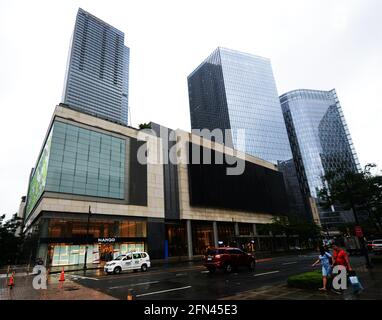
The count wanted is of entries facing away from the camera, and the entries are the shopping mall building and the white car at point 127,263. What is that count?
0

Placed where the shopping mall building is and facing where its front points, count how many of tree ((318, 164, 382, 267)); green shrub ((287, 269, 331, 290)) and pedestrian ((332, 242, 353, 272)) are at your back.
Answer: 0

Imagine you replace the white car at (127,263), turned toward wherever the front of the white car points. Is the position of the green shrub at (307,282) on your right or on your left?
on your left

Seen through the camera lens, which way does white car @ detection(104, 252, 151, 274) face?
facing the viewer and to the left of the viewer

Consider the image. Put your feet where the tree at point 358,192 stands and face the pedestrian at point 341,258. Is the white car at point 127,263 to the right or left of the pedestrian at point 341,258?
right

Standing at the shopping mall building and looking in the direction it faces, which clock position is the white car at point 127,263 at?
The white car is roughly at 1 o'clock from the shopping mall building.

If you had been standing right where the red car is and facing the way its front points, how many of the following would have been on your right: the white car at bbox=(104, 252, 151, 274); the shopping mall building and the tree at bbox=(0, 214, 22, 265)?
0

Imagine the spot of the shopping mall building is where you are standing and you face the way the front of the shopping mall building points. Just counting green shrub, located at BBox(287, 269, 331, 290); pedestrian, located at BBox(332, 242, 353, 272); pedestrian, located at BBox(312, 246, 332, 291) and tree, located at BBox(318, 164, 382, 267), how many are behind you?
0

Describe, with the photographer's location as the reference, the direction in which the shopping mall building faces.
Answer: facing the viewer and to the right of the viewer
